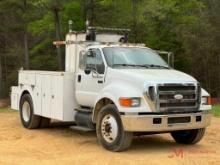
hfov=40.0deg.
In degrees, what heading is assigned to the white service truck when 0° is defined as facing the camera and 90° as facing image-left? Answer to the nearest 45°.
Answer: approximately 315°
